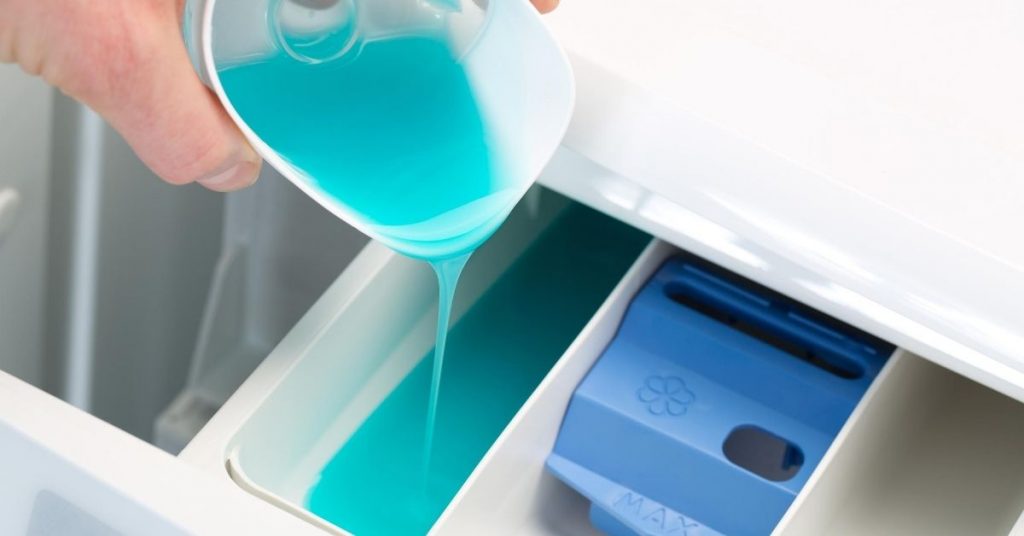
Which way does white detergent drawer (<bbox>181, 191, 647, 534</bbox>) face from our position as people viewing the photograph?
facing the viewer and to the left of the viewer
